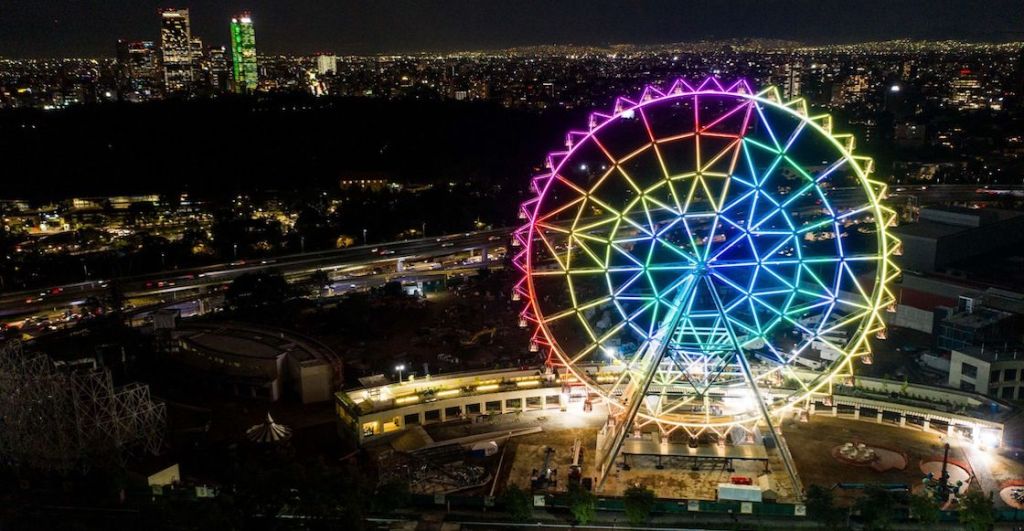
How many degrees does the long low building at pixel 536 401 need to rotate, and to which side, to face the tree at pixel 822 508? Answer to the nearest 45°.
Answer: approximately 45° to its left

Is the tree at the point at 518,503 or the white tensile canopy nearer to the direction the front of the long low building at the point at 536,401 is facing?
the tree

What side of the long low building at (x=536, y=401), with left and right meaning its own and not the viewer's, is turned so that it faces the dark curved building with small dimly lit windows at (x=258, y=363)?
right

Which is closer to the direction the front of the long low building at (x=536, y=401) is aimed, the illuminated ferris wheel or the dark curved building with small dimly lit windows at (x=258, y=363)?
the illuminated ferris wheel

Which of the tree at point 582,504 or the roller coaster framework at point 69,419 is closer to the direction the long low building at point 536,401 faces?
the tree

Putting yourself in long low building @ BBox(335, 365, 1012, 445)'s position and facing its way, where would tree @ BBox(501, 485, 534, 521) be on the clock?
The tree is roughly at 12 o'clock from the long low building.

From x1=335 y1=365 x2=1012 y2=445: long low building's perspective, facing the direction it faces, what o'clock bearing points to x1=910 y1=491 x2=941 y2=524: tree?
The tree is roughly at 10 o'clock from the long low building.

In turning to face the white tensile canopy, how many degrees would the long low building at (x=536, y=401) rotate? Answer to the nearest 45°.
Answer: approximately 90° to its right

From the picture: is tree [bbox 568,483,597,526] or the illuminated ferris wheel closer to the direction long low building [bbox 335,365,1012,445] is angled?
the tree

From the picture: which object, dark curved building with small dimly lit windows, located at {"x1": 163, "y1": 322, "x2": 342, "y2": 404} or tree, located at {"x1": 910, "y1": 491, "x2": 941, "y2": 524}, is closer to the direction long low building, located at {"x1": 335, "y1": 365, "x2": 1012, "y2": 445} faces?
the tree

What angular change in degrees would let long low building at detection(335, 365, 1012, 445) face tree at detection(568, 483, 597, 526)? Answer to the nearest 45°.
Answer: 0° — it already faces it

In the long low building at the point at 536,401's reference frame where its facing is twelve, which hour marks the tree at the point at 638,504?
The tree is roughly at 11 o'clock from the long low building.

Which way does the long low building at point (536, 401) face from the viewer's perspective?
toward the camera
